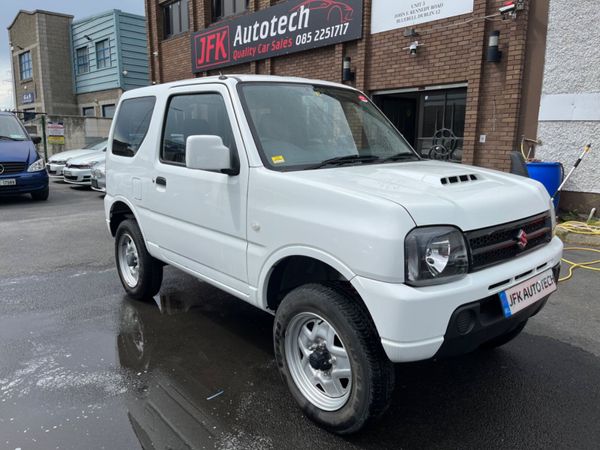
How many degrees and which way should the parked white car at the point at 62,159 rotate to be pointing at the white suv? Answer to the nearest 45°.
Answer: approximately 45° to its left

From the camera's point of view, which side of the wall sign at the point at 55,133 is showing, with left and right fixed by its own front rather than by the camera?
front

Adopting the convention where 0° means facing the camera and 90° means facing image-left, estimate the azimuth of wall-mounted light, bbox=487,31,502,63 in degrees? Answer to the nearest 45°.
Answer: approximately 45°

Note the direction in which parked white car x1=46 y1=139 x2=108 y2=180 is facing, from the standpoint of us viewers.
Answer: facing the viewer and to the left of the viewer

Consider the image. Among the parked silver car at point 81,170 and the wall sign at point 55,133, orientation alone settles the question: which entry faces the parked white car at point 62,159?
the wall sign

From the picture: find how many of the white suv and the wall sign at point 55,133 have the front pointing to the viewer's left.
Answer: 0

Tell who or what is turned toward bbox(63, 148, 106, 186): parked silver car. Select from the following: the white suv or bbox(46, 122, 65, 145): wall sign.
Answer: the wall sign

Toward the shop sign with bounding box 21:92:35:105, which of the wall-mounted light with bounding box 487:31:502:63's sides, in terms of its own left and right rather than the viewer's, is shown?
right

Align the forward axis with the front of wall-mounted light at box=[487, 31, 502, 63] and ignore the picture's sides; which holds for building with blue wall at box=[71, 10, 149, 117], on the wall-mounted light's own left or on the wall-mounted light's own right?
on the wall-mounted light's own right

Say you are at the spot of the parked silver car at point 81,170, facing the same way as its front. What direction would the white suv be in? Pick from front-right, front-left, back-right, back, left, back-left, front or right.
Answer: front-left

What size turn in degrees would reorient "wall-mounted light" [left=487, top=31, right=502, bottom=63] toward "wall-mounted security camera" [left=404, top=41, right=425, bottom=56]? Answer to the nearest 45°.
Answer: approximately 90° to its right

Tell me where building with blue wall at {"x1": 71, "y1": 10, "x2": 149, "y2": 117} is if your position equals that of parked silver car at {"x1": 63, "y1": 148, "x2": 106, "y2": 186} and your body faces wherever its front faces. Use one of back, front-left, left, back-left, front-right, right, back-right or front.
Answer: back-right

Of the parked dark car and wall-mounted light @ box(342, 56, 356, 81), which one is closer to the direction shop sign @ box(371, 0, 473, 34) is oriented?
the parked dark car

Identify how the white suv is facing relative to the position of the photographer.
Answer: facing the viewer and to the right of the viewer
